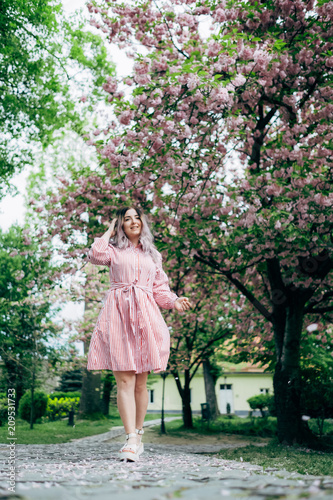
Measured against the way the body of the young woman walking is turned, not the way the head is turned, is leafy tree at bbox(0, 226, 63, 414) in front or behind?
behind

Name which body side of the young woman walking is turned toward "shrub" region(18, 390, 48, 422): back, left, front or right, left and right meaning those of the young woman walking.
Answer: back

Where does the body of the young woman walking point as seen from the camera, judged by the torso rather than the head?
toward the camera

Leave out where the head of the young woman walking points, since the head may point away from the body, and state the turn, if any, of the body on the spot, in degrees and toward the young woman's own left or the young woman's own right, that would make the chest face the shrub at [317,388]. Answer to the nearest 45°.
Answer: approximately 135° to the young woman's own left

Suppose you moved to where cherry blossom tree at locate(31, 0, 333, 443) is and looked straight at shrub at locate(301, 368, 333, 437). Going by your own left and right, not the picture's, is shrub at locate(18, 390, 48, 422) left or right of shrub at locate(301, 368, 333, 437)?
left

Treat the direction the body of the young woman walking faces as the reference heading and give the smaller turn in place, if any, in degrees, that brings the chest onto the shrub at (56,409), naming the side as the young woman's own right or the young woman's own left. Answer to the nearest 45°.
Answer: approximately 180°
